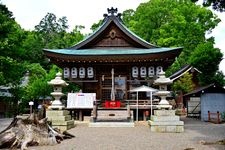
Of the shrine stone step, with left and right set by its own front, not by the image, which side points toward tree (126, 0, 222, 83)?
back

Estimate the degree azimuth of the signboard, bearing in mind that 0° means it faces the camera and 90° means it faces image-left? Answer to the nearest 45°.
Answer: approximately 0°

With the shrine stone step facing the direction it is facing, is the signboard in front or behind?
behind

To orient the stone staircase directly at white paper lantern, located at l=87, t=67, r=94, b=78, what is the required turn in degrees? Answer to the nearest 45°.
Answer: approximately 135° to its right

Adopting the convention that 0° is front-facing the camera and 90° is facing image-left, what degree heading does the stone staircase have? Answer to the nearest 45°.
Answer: approximately 0°

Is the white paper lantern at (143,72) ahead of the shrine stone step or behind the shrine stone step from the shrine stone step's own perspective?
behind

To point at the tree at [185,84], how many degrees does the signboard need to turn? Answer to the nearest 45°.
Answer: approximately 135° to its left

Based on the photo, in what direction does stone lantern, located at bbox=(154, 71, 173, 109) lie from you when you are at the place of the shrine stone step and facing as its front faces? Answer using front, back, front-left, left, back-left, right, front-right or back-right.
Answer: front-left

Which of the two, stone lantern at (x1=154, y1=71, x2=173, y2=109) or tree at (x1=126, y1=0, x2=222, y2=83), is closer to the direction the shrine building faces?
the stone lantern

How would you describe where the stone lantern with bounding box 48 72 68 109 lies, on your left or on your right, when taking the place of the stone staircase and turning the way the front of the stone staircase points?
on your right
